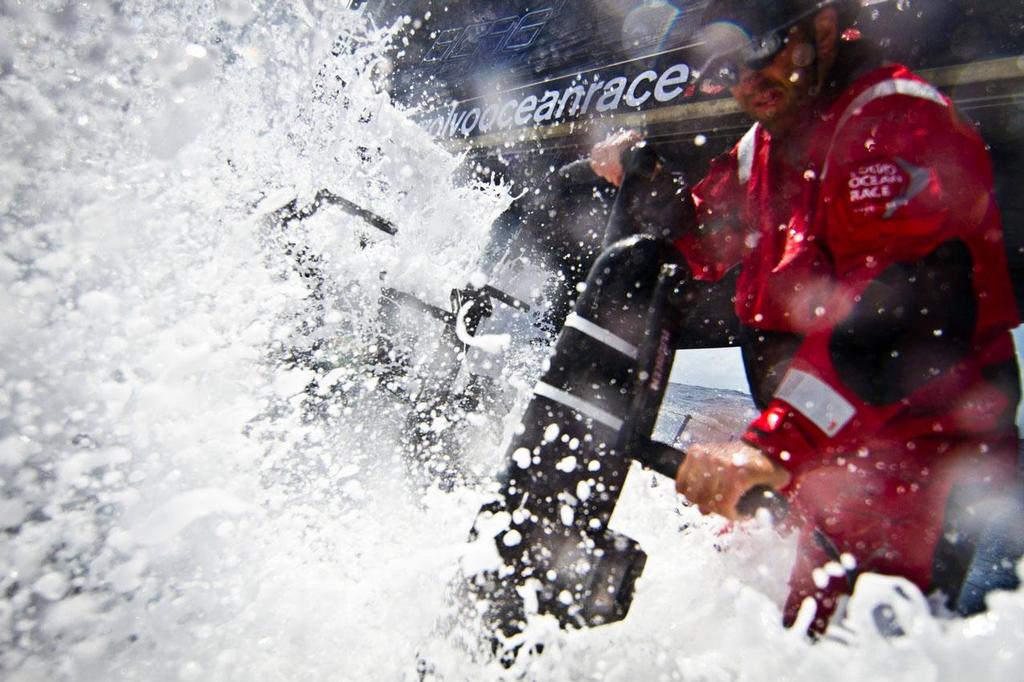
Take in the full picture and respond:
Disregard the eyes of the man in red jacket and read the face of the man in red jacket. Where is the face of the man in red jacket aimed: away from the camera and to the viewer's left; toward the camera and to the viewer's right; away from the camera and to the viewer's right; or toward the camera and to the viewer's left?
toward the camera and to the viewer's left

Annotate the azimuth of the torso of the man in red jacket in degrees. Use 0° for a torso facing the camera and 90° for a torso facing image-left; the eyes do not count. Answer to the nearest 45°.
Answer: approximately 45°
